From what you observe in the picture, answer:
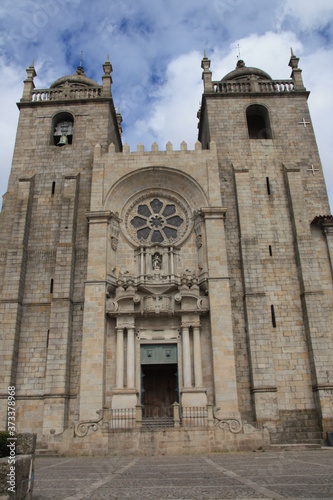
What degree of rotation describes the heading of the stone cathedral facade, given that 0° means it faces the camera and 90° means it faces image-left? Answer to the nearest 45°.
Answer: approximately 0°

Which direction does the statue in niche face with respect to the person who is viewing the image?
facing the viewer
